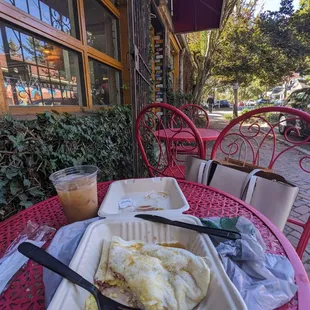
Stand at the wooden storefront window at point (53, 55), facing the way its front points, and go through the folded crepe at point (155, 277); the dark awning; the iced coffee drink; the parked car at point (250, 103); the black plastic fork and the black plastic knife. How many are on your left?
2

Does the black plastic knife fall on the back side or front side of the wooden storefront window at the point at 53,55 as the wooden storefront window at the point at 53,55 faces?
on the front side

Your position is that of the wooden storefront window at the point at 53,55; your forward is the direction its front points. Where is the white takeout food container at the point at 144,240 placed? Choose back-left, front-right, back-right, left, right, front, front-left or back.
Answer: front-right

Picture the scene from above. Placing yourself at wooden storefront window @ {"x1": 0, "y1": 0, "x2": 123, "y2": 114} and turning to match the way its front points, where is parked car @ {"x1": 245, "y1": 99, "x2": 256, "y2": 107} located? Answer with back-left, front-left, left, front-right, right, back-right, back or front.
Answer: left

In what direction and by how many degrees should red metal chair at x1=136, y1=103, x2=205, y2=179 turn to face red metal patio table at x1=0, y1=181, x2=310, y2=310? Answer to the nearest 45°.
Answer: approximately 135° to its right

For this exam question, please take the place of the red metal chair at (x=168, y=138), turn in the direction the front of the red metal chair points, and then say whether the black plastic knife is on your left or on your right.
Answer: on your right

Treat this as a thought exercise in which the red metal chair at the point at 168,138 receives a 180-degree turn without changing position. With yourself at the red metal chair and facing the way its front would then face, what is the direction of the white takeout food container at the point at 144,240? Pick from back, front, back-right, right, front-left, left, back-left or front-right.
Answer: front-left

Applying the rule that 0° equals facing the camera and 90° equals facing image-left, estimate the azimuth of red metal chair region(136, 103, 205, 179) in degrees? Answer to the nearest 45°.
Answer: approximately 225°

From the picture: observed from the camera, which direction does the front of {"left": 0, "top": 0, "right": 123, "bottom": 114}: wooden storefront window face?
facing the viewer and to the right of the viewer

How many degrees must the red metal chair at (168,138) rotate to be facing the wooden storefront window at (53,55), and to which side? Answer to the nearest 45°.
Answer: approximately 135° to its left

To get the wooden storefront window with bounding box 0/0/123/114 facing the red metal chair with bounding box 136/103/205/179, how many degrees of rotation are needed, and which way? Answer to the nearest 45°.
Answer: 0° — it already faces it

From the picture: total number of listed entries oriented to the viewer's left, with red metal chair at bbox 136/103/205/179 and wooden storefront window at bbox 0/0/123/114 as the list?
0
